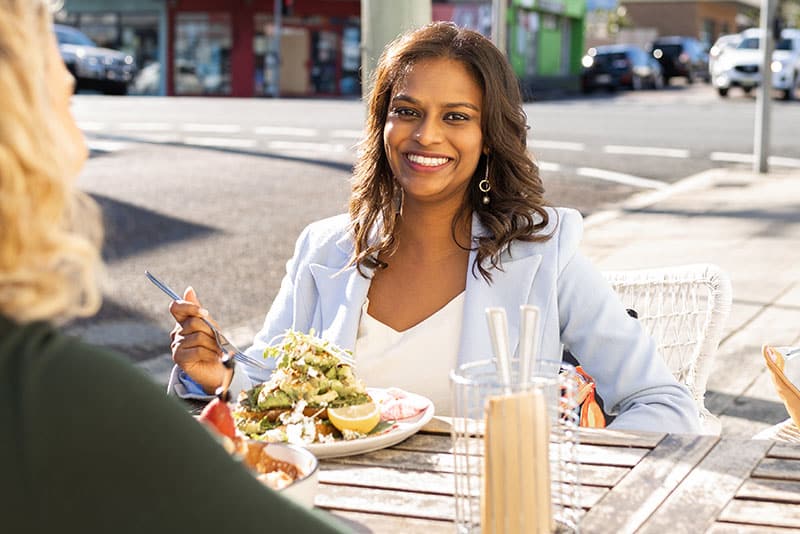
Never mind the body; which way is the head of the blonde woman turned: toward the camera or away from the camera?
away from the camera

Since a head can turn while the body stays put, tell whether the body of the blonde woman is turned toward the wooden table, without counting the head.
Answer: yes

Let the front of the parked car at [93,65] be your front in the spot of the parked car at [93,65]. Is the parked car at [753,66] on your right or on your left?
on your left

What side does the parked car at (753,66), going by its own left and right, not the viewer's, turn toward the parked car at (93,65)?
right

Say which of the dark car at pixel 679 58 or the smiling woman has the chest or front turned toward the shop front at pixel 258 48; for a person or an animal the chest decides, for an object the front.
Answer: the dark car

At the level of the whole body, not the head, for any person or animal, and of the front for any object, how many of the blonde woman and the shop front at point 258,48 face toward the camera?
1

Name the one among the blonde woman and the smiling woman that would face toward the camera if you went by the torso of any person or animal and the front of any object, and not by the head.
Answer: the smiling woman

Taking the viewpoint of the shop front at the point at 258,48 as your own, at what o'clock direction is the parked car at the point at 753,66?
The parked car is roughly at 10 o'clock from the shop front.

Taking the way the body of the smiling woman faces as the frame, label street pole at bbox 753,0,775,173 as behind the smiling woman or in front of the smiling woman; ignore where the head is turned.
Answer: behind

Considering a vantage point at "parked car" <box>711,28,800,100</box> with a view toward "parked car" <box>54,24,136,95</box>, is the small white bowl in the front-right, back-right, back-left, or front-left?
front-left

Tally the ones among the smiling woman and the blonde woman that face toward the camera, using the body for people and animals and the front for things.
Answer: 1

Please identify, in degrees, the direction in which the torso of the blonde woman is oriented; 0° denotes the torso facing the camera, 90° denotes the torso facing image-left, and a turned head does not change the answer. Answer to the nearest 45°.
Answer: approximately 225°

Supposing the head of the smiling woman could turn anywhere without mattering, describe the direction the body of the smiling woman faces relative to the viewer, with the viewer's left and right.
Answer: facing the viewer

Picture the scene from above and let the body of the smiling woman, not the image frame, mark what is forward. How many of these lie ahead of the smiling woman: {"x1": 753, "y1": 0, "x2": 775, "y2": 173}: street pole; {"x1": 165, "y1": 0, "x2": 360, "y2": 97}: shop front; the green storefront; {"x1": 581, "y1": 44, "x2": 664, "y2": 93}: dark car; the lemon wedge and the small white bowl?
2

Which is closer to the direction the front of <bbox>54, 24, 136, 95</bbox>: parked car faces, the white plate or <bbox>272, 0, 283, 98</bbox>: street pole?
the white plate

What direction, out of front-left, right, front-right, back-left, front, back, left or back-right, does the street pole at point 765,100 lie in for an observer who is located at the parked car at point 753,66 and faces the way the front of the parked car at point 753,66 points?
front-left

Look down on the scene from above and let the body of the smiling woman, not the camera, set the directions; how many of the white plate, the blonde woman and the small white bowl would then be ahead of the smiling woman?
3

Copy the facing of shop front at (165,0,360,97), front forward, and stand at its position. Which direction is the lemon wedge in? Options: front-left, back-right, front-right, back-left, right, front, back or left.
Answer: front

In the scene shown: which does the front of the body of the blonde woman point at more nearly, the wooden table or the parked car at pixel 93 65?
the wooden table

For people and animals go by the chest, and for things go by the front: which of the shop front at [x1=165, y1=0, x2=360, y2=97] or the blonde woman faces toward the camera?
the shop front
